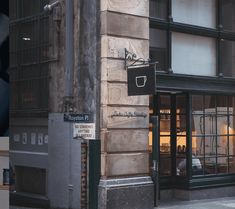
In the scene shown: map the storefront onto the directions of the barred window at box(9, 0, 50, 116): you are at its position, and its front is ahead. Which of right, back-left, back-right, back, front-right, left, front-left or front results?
back-left

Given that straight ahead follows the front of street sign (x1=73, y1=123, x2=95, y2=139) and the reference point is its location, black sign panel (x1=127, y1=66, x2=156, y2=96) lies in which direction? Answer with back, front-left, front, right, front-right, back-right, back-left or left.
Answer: back-left

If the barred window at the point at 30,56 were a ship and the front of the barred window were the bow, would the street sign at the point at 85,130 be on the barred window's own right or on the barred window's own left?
on the barred window's own left

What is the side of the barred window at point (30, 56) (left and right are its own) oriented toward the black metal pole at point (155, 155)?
left

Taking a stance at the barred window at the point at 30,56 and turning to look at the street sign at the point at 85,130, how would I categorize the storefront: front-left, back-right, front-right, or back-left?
front-left

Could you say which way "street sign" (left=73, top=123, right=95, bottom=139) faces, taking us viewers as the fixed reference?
facing the viewer

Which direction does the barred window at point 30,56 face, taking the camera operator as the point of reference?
facing the viewer and to the left of the viewer

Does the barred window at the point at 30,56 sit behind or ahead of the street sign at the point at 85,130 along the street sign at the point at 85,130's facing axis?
behind

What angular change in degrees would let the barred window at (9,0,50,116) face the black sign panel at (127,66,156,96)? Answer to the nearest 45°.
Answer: approximately 90° to its left

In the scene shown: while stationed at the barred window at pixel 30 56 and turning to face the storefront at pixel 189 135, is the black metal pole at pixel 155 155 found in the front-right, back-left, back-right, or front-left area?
front-right
